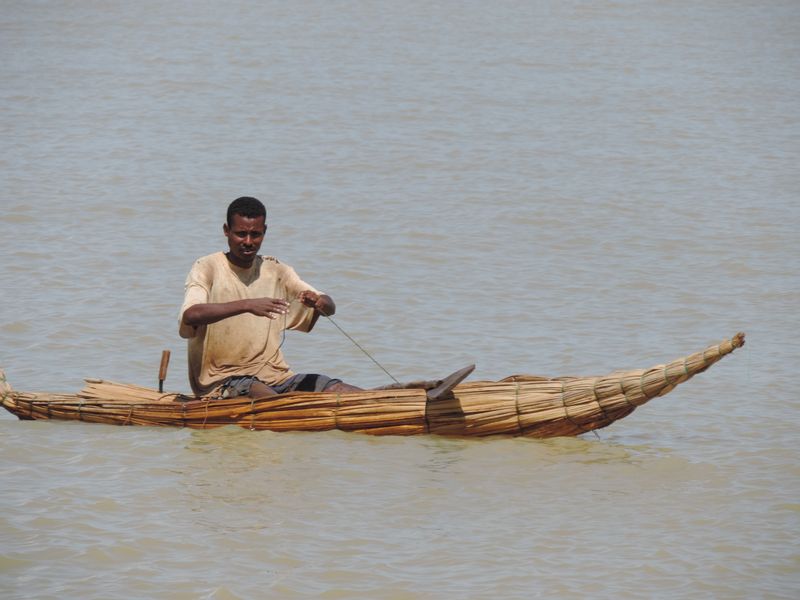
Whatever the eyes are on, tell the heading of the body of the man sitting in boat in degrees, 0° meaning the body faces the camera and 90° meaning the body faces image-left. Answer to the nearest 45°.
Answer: approximately 315°

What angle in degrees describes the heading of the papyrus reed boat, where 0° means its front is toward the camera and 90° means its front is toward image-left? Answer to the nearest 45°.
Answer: approximately 270°
